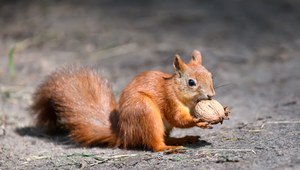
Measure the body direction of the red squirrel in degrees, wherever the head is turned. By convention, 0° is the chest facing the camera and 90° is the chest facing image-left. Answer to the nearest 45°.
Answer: approximately 270°
